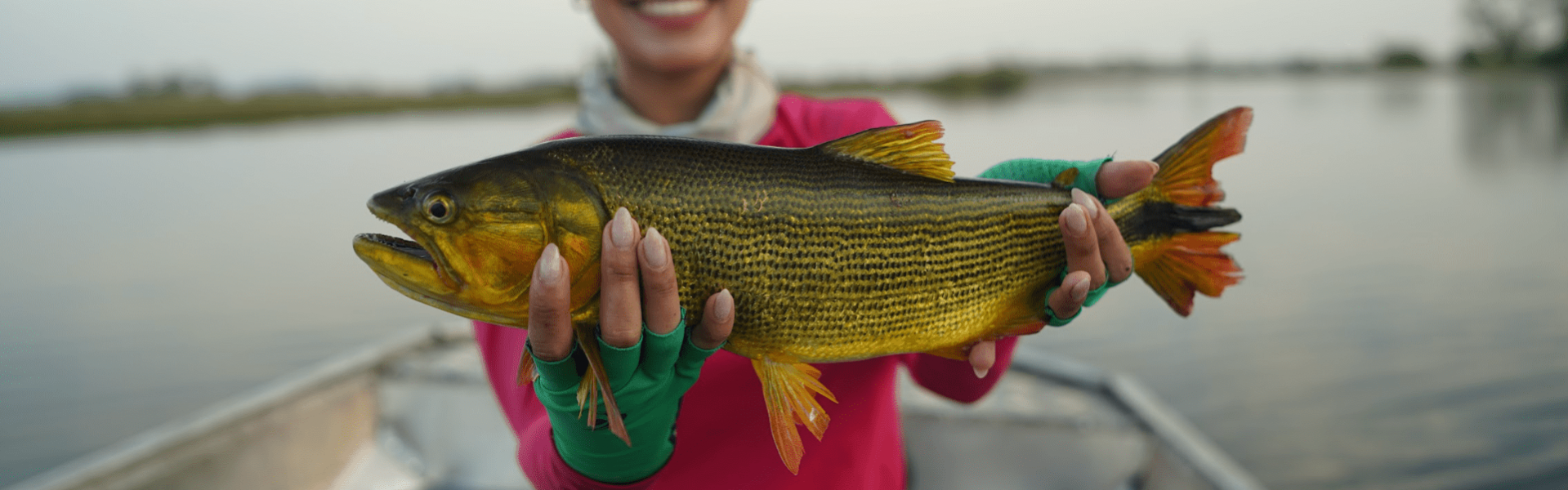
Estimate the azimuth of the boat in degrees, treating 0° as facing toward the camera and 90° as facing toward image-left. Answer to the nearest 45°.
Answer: approximately 180°

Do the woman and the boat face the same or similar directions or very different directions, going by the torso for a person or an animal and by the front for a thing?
very different directions

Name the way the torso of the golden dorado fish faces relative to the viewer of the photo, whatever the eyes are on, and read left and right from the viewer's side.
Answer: facing to the left of the viewer

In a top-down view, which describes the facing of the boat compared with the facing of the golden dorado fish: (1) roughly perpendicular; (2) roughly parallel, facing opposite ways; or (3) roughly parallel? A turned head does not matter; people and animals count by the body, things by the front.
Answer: roughly perpendicular

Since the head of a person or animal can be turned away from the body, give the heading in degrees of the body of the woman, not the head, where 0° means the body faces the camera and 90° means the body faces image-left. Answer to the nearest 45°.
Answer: approximately 0°

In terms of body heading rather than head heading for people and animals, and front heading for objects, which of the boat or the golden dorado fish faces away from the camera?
the boat

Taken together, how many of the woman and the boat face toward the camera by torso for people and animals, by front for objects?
1
